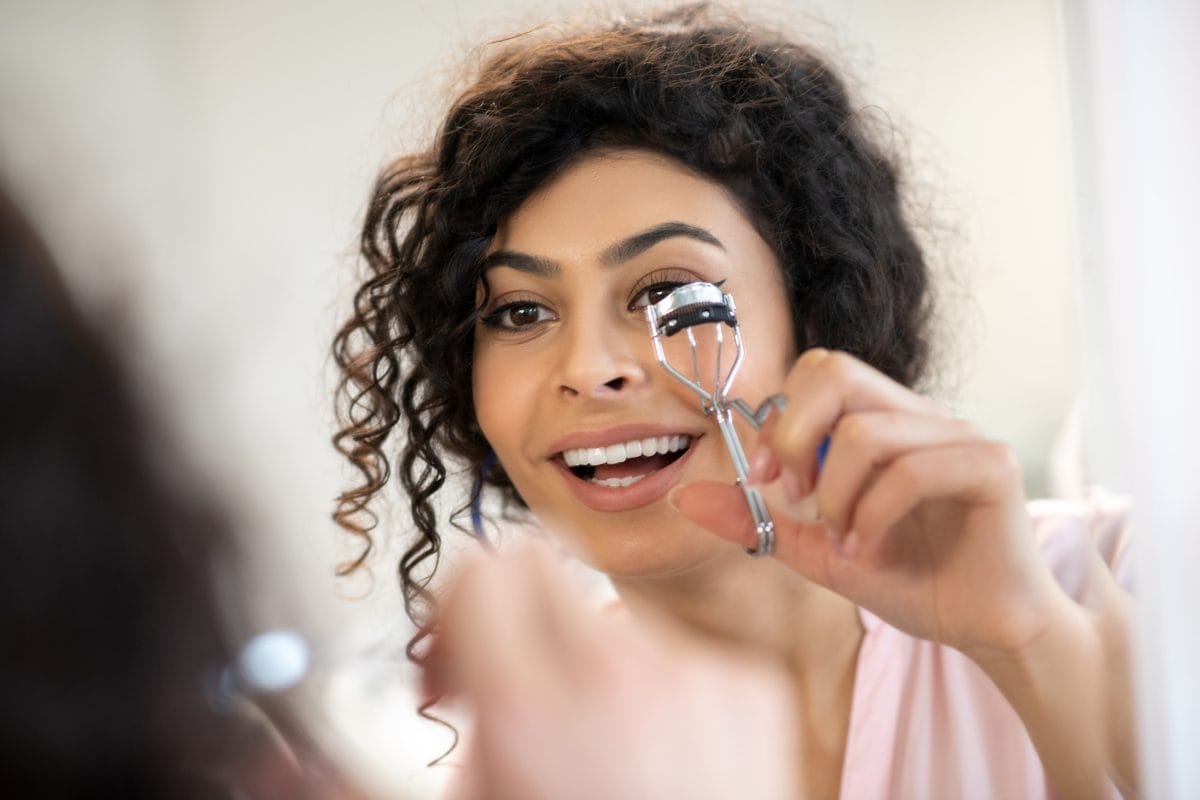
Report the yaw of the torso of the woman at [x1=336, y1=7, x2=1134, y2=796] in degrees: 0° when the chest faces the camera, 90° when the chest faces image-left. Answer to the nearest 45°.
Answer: approximately 45°
